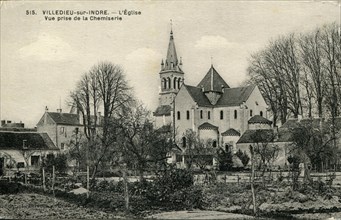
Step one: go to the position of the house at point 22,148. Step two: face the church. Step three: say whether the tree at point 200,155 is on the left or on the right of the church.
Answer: right

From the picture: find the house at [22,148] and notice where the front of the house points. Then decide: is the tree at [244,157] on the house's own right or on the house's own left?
on the house's own left

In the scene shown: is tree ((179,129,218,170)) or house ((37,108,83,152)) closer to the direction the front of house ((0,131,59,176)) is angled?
the tree

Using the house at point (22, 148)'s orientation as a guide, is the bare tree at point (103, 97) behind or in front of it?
in front

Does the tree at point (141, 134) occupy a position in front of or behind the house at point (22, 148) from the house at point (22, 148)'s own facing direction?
in front

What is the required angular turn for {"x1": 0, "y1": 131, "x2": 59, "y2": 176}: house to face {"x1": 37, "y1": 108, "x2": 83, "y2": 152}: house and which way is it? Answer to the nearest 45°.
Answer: approximately 180°

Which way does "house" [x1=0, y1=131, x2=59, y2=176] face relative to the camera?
toward the camera

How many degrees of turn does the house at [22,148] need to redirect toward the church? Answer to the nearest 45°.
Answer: approximately 90° to its left

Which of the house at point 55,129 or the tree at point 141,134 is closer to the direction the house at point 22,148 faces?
the tree

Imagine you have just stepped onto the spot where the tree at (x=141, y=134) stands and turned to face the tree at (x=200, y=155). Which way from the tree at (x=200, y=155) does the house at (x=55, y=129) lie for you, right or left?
left

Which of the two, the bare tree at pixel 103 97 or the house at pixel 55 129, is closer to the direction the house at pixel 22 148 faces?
the bare tree
